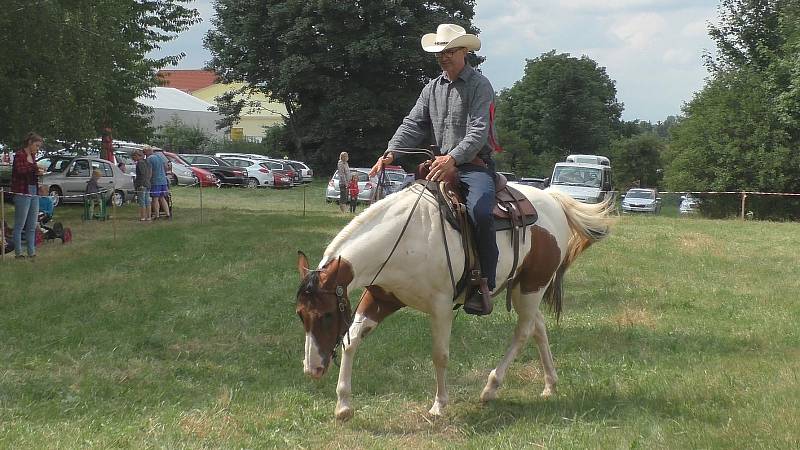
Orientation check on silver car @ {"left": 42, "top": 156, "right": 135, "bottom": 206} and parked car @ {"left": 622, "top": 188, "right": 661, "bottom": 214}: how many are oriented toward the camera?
1

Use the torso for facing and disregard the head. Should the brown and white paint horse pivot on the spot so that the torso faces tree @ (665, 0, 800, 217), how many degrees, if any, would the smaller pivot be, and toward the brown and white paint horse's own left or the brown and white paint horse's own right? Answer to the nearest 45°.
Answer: approximately 180°

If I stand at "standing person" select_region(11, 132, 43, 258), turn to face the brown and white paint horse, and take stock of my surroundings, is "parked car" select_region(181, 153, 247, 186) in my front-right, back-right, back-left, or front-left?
back-left

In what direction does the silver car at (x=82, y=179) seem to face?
to the viewer's left

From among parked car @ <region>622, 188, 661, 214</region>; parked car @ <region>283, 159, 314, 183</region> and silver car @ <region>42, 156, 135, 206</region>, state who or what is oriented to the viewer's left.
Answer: the silver car

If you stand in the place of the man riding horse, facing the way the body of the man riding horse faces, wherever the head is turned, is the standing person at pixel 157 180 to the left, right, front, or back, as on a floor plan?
right

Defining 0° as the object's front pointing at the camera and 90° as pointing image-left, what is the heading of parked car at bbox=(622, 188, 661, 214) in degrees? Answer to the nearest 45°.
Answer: approximately 0°

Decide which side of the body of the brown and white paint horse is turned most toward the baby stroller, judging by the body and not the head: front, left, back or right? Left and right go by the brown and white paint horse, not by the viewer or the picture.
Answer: right
